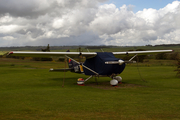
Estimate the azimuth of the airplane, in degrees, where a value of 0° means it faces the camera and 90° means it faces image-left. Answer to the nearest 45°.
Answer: approximately 315°
